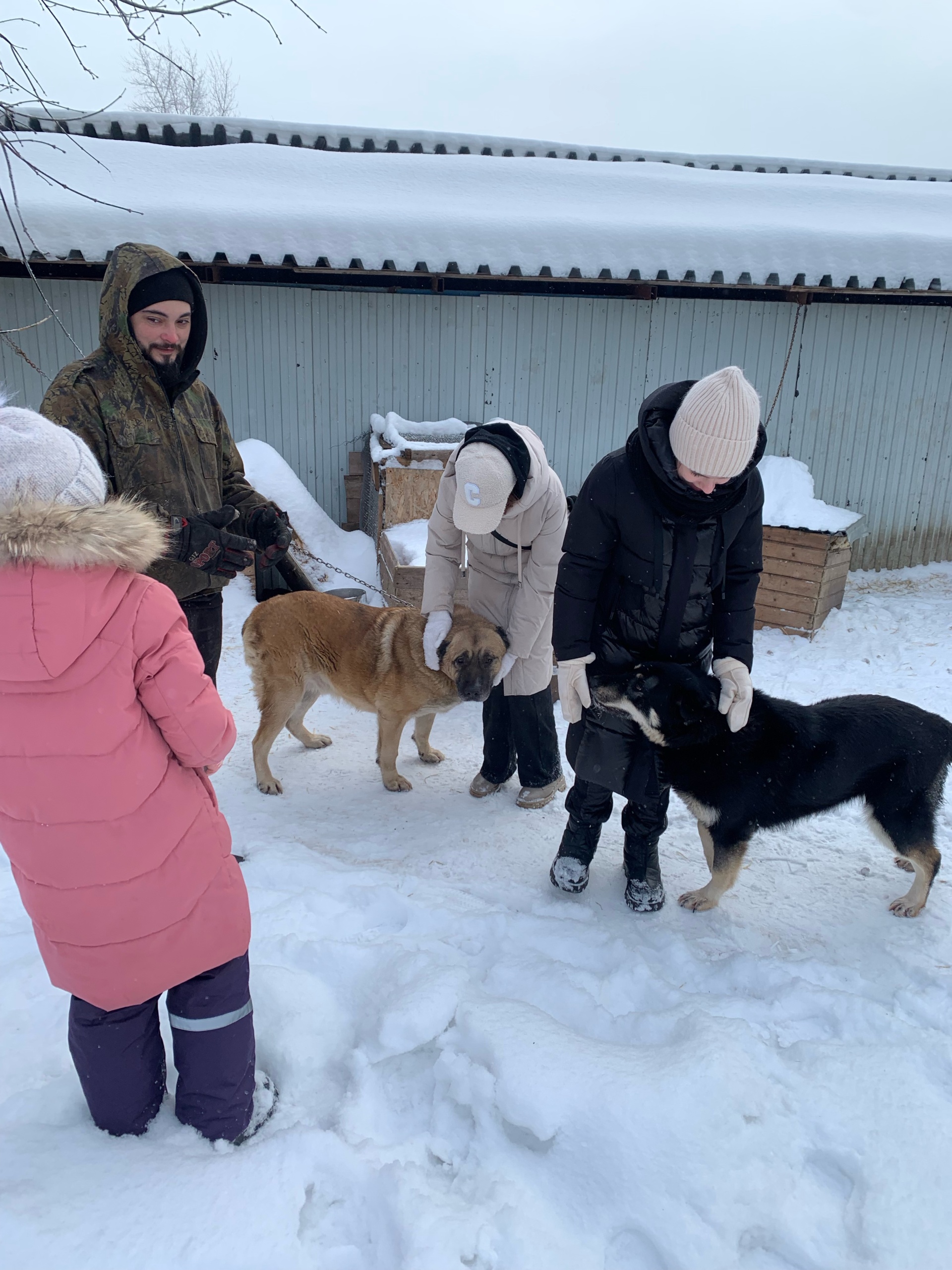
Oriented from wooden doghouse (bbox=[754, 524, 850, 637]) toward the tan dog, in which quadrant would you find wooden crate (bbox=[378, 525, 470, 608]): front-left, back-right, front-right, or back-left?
front-right

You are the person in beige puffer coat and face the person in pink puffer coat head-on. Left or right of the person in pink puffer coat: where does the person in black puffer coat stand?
left

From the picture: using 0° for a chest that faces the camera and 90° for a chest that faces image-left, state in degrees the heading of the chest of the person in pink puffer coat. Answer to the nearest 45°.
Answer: approximately 225°

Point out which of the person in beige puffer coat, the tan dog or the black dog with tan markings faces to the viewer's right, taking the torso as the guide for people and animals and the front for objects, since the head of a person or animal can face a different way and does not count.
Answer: the tan dog

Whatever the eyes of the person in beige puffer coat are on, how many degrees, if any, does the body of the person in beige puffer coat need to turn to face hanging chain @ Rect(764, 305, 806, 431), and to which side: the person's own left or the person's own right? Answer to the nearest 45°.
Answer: approximately 180°

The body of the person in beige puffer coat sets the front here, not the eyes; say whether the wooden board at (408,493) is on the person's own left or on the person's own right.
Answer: on the person's own right

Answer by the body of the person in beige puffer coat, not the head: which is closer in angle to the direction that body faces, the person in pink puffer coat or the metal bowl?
the person in pink puffer coat

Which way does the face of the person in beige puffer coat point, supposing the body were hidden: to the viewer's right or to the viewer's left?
to the viewer's left

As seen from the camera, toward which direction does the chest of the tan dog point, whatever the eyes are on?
to the viewer's right

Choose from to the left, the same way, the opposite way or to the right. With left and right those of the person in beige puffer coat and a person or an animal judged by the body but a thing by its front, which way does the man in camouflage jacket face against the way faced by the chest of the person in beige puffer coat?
to the left

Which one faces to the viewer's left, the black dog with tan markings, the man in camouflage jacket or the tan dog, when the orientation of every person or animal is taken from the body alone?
the black dog with tan markings

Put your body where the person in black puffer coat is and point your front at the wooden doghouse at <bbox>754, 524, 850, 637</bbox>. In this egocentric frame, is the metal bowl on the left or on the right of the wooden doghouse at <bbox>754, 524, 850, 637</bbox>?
left

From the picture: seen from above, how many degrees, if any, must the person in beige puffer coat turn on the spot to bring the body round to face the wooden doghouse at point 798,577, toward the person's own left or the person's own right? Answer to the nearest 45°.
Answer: approximately 180°

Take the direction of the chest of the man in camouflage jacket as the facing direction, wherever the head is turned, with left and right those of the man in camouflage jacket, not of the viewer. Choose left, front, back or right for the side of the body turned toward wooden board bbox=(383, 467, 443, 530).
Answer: left

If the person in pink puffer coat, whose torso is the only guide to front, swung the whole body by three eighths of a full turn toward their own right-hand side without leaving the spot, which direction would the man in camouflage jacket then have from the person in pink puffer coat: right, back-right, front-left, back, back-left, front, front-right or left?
back

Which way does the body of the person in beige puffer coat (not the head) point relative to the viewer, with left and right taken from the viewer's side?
facing the viewer and to the left of the viewer

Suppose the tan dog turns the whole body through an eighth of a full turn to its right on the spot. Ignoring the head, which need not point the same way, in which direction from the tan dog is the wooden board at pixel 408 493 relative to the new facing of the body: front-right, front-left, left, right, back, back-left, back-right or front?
back-left

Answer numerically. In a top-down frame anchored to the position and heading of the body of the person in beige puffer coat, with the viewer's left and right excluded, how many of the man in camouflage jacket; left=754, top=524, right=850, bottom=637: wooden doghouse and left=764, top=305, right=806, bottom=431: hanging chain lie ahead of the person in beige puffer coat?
1

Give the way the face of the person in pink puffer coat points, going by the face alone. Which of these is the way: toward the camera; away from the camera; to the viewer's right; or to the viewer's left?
away from the camera

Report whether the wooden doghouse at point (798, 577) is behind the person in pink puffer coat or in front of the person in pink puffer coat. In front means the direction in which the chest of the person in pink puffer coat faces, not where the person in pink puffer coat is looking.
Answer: in front
